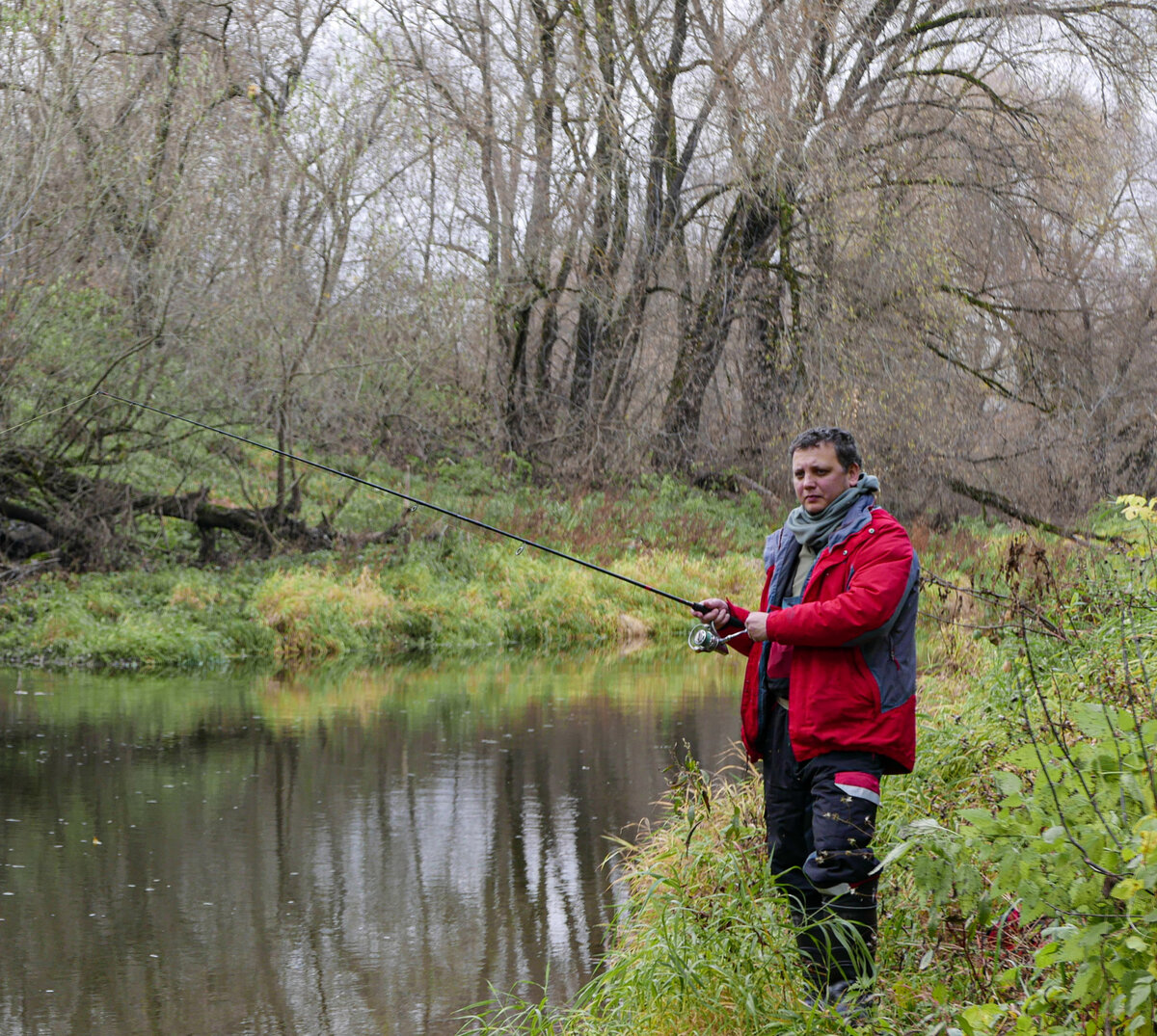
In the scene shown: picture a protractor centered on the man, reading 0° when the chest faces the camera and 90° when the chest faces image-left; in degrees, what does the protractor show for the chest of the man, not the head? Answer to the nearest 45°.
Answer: approximately 45°

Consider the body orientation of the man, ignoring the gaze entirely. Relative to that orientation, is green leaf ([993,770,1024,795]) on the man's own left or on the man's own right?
on the man's own left
